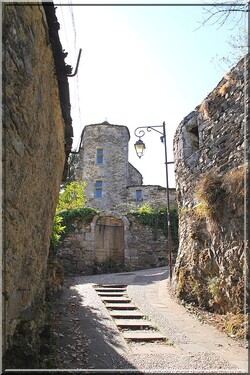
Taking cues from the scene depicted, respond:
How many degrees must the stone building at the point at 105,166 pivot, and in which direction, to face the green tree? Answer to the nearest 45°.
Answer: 0° — it already faces it

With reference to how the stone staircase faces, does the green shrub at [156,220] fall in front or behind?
behind

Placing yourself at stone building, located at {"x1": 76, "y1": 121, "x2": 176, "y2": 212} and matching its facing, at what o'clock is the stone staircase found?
The stone staircase is roughly at 12 o'clock from the stone building.

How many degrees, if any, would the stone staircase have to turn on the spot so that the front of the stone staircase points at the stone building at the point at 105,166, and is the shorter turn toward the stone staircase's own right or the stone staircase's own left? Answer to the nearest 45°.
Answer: approximately 180°

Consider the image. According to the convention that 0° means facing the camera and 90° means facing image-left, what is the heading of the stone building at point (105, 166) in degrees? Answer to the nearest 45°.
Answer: approximately 0°

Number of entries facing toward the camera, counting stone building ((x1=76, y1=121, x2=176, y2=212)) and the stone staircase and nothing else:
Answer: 2

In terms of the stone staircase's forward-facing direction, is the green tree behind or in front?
behind
